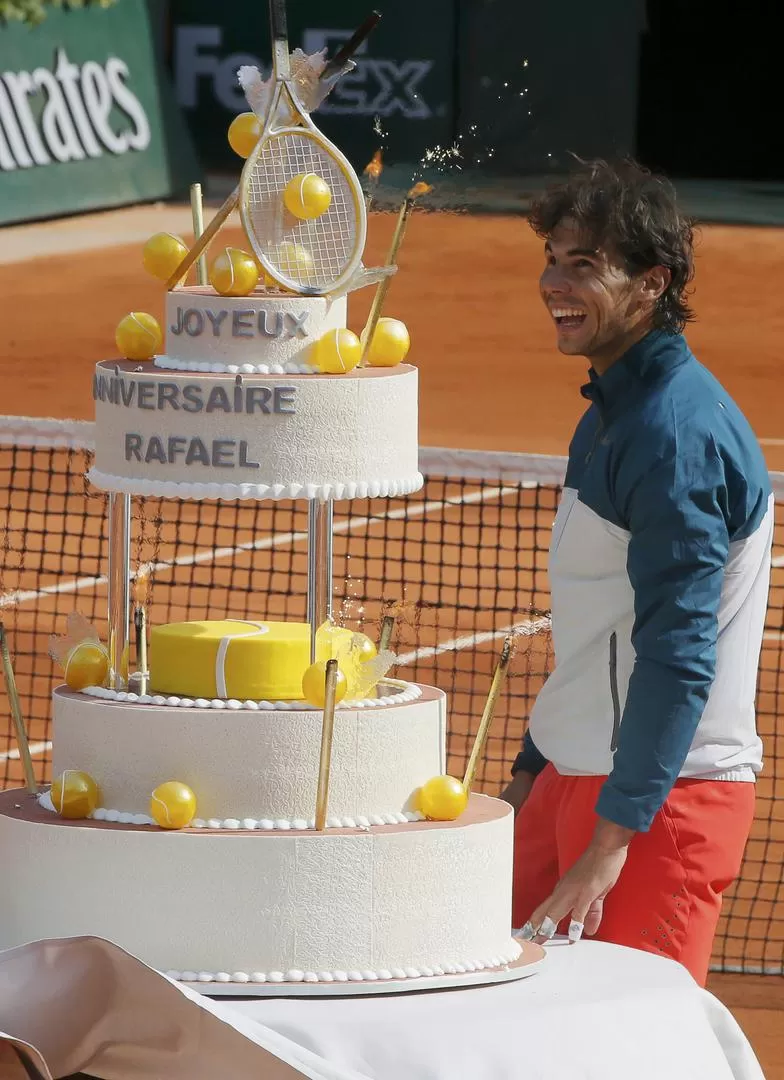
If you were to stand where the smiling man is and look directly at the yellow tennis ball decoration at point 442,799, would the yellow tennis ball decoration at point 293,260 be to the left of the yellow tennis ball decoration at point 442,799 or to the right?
right

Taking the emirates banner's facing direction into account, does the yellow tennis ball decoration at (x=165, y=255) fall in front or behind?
in front

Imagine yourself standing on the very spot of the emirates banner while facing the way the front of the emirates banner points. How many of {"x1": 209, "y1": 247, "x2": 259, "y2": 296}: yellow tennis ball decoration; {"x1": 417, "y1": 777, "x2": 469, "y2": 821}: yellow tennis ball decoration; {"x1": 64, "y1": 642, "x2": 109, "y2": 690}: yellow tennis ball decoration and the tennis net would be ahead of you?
4

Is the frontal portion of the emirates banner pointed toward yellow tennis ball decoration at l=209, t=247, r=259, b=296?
yes

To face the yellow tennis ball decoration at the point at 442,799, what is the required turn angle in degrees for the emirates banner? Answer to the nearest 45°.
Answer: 0° — it already faces it

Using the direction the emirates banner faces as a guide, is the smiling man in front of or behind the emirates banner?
in front

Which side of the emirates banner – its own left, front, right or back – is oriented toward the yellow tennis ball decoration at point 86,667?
front

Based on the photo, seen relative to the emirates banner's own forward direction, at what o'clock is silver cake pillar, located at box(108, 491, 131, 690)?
The silver cake pillar is roughly at 12 o'clock from the emirates banner.

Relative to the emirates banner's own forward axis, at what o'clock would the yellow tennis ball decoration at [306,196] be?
The yellow tennis ball decoration is roughly at 12 o'clock from the emirates banner.

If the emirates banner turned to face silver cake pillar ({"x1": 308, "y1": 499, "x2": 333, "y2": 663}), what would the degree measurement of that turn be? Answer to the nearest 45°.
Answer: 0° — it already faces it

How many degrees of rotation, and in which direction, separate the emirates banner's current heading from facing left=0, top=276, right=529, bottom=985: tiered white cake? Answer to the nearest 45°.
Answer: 0° — it already faces it

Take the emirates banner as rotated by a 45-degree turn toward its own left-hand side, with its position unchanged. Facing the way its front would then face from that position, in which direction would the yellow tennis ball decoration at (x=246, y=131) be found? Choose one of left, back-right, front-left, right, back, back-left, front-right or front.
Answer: front-right

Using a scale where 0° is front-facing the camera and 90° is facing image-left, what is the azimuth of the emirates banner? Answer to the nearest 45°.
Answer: approximately 0°
